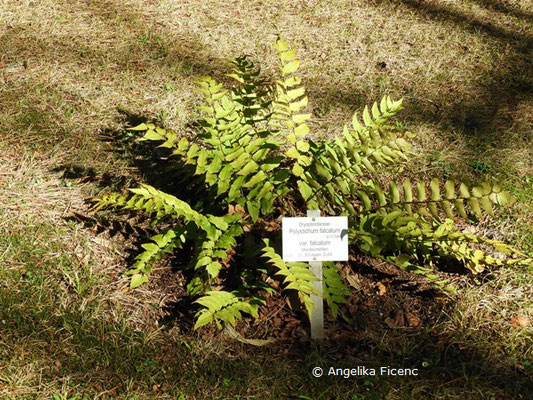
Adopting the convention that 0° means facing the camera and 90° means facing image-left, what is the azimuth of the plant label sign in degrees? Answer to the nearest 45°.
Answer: approximately 0°
